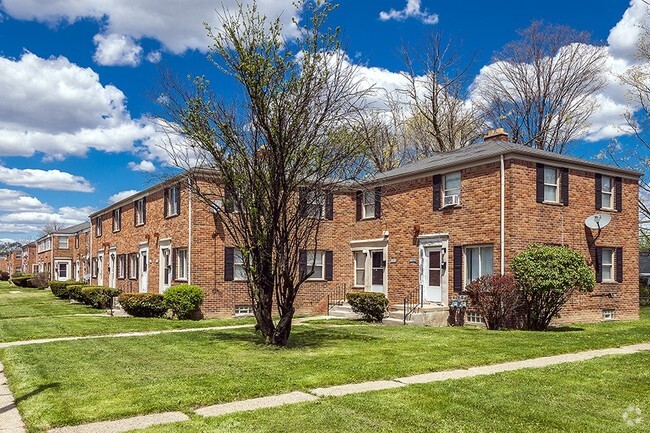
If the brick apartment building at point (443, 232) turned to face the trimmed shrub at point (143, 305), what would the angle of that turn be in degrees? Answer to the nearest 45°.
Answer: approximately 45° to its right

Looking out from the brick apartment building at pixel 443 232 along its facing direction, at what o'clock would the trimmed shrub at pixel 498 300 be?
The trimmed shrub is roughly at 10 o'clock from the brick apartment building.

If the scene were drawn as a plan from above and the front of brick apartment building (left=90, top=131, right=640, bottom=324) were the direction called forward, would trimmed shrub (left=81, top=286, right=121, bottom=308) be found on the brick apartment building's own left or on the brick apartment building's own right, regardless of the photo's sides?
on the brick apartment building's own right

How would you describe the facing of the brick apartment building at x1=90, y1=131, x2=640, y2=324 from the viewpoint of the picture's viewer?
facing the viewer and to the left of the viewer

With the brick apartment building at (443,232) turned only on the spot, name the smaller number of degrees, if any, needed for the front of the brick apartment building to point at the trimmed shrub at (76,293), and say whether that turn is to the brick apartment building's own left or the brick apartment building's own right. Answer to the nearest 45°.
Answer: approximately 90° to the brick apartment building's own right
